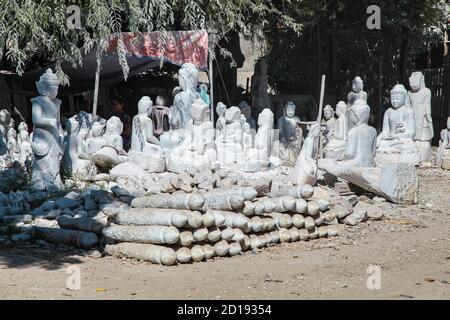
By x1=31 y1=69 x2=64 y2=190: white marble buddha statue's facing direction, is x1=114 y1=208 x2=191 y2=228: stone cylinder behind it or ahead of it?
ahead

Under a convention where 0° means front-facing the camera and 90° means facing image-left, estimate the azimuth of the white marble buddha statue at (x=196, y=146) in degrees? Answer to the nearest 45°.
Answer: approximately 45°

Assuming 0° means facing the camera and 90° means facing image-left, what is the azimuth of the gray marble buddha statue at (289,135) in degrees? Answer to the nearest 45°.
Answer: approximately 0°

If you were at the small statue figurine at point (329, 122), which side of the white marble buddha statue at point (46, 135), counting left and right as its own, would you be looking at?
left
